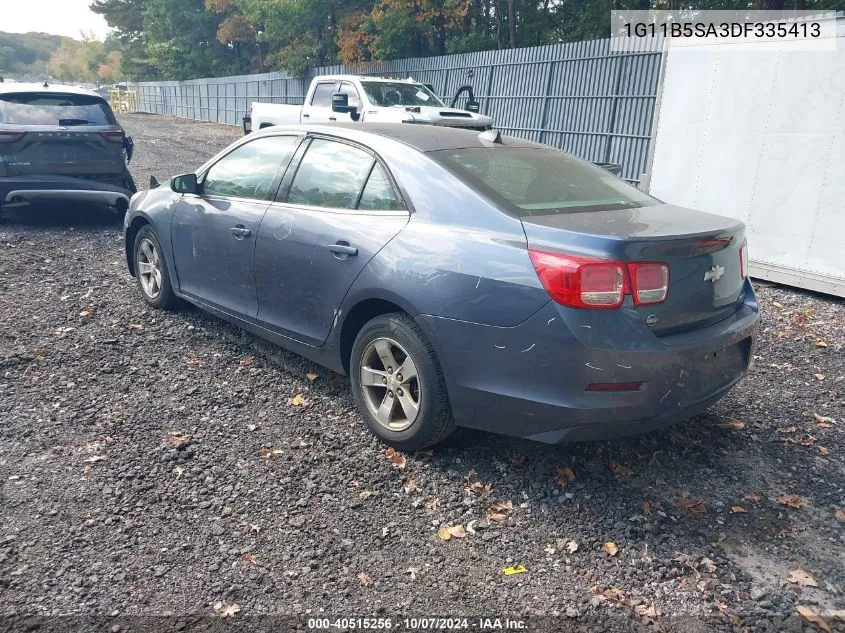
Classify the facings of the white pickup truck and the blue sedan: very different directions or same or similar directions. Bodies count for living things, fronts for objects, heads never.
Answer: very different directions

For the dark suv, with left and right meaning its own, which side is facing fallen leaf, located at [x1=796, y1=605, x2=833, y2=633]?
back

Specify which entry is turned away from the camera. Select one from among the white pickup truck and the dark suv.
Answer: the dark suv

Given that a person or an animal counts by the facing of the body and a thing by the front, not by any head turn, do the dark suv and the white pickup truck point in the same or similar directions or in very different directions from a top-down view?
very different directions

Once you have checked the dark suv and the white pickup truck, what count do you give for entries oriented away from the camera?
1

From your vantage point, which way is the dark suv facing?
away from the camera

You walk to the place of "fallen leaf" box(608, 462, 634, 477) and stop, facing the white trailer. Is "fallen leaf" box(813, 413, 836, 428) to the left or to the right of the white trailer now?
right

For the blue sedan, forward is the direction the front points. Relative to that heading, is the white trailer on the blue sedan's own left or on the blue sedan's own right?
on the blue sedan's own right

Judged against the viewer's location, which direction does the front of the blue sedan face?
facing away from the viewer and to the left of the viewer

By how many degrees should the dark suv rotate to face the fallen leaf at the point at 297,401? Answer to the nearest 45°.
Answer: approximately 180°

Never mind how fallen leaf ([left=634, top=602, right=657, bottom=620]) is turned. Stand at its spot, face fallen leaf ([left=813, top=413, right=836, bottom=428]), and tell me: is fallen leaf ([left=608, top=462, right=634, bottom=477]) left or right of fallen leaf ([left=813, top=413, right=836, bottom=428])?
left
